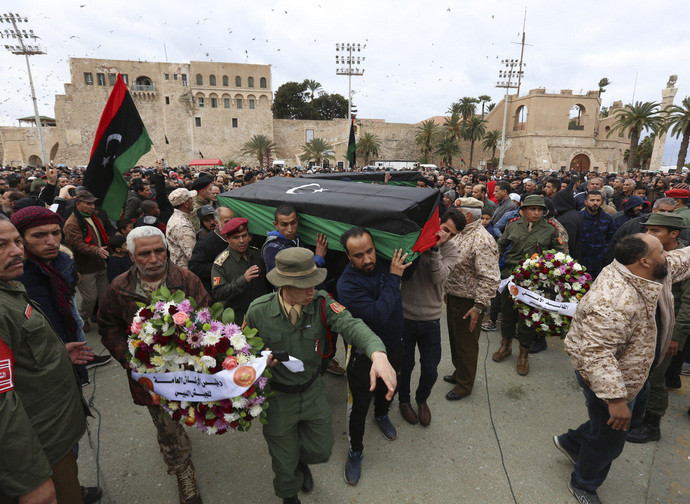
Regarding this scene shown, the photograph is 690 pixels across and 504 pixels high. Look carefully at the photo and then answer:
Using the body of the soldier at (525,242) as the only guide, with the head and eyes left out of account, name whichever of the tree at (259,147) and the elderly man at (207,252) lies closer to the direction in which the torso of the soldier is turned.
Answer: the elderly man

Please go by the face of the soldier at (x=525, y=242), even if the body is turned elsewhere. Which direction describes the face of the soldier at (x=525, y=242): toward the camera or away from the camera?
toward the camera

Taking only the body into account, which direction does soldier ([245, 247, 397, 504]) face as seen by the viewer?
toward the camera

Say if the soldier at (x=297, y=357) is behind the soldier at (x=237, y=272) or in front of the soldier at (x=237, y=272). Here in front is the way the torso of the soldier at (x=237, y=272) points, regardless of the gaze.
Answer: in front

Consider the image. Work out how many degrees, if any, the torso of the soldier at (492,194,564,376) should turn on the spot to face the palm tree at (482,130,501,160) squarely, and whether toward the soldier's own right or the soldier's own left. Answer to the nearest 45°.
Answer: approximately 180°

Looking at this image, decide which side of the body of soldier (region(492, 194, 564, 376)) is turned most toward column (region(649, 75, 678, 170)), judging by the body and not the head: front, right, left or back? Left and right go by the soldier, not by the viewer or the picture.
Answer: back

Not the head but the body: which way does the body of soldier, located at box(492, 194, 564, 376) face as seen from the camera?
toward the camera
